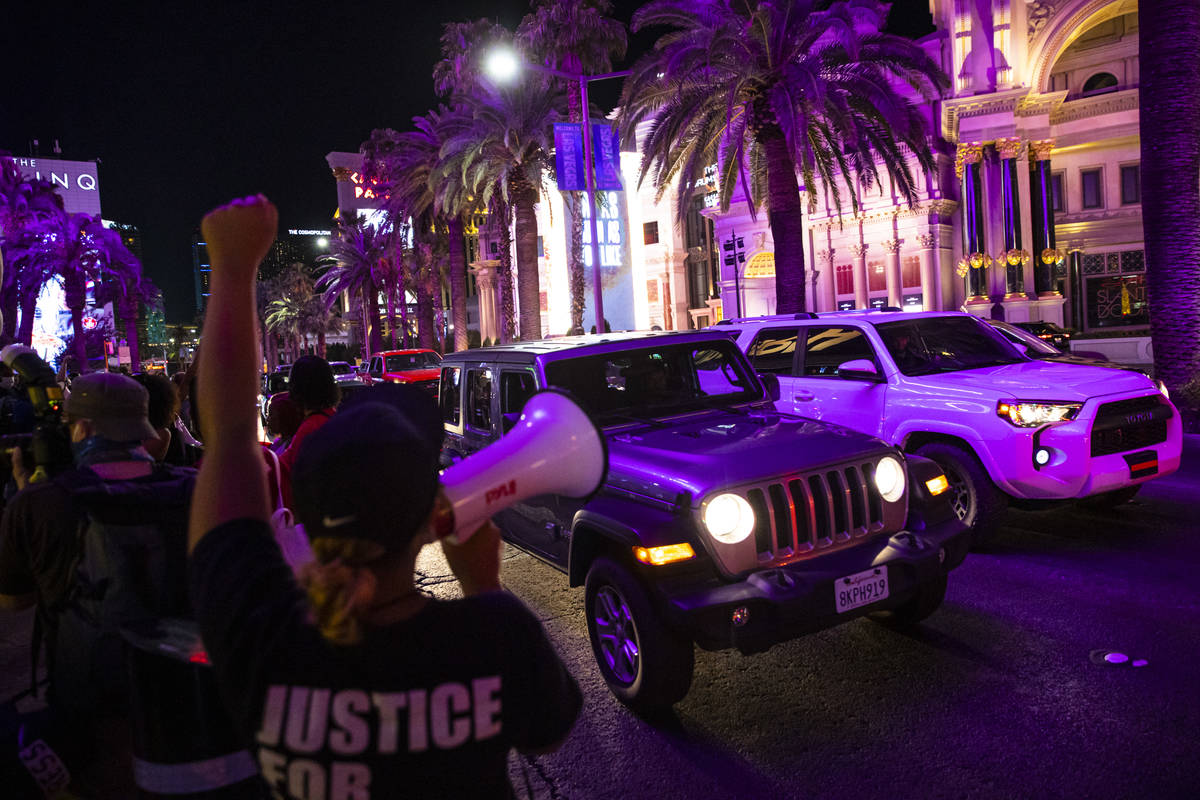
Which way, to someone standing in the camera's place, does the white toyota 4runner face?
facing the viewer and to the right of the viewer

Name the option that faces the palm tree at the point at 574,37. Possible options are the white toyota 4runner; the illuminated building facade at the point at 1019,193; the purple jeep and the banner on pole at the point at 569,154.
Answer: the illuminated building facade

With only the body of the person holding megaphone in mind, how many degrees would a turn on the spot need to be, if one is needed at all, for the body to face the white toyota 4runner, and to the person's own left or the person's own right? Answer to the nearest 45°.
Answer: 0° — they already face it

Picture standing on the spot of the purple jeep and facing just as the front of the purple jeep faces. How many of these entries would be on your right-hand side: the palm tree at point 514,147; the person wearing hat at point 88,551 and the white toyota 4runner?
1

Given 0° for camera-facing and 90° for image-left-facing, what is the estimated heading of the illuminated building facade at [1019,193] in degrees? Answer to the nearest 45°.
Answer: approximately 45°

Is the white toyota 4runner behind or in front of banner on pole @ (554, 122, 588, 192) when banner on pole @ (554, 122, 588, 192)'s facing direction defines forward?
in front

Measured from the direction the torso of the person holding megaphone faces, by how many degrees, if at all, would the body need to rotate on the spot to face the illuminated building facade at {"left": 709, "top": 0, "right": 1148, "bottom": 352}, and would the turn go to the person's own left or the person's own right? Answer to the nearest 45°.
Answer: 0° — they already face it

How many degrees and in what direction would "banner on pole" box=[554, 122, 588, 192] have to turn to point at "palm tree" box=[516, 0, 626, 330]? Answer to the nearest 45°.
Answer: approximately 180°

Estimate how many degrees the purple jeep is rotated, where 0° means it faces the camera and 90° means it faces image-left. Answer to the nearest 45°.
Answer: approximately 315°

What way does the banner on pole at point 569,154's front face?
toward the camera

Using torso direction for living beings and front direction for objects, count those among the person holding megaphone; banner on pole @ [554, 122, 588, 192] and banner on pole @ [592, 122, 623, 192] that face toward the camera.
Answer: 2

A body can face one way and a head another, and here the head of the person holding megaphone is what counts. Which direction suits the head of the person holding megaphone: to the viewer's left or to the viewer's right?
to the viewer's right

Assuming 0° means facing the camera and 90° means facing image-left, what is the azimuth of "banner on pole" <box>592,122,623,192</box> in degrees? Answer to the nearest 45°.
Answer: approximately 0°

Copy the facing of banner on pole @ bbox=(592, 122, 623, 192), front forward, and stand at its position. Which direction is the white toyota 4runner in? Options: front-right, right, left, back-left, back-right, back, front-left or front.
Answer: front

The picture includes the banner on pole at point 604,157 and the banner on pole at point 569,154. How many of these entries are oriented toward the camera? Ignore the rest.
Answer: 2

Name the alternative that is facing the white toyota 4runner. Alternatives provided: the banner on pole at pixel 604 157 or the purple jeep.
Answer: the banner on pole

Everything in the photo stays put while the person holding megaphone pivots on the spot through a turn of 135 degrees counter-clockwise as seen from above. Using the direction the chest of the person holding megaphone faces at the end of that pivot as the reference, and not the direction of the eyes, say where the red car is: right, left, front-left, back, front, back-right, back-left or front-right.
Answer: right
